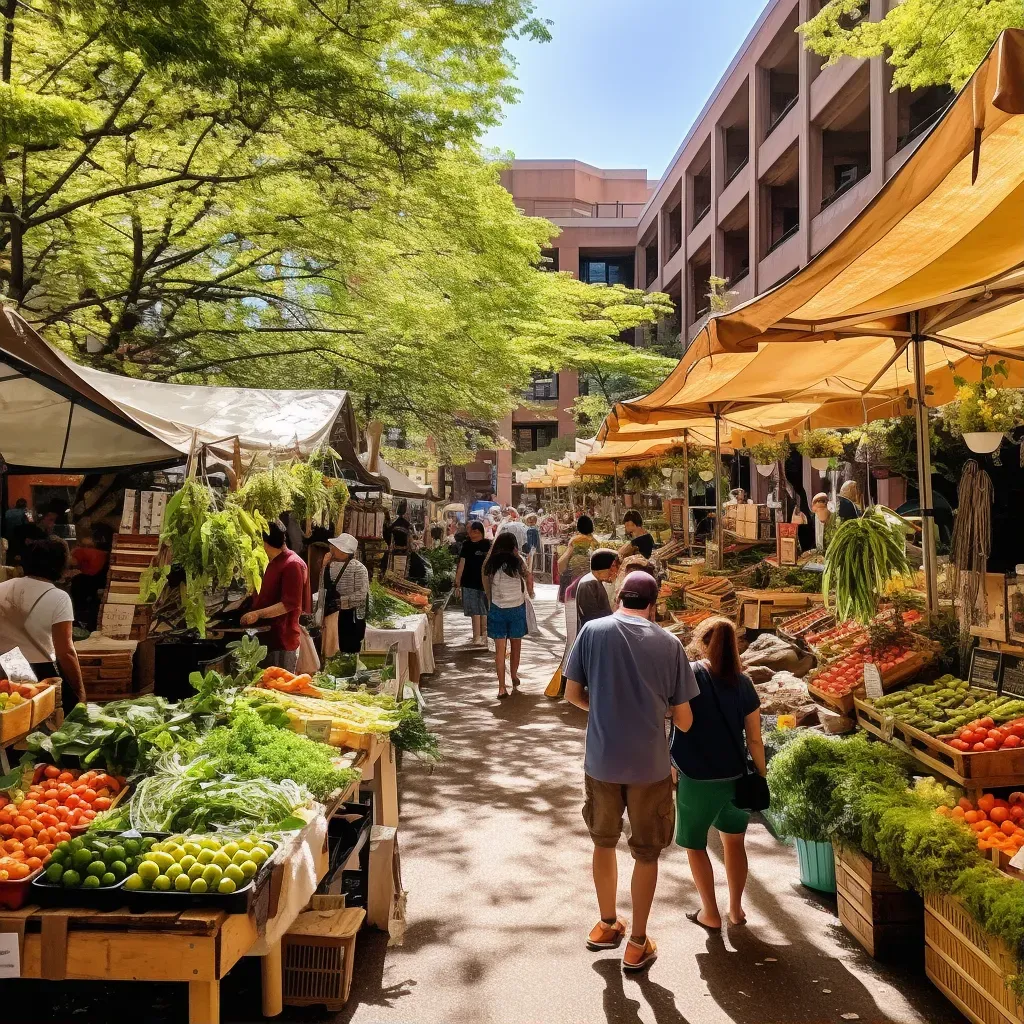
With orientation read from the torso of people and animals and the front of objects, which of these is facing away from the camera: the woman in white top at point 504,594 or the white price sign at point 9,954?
the woman in white top

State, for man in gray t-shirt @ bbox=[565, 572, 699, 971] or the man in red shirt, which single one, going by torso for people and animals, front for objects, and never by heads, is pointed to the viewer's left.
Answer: the man in red shirt

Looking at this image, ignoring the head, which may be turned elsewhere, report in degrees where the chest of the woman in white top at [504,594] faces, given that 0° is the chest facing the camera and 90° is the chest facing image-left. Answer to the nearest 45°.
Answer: approximately 180°

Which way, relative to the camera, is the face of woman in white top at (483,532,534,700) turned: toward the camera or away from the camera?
away from the camera

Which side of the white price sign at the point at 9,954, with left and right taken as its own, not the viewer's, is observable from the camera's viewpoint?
front

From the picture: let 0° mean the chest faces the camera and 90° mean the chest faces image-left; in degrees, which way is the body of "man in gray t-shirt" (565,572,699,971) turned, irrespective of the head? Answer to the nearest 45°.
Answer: approximately 180°

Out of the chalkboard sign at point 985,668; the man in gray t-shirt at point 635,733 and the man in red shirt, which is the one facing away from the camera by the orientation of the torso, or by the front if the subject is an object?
the man in gray t-shirt

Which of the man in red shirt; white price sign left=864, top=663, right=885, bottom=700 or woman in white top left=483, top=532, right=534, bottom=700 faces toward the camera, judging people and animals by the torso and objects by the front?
the white price sign

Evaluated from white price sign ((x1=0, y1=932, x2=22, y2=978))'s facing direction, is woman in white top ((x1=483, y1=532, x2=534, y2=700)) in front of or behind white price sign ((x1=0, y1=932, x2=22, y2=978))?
behind

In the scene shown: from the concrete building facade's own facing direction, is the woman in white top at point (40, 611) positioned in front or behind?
in front

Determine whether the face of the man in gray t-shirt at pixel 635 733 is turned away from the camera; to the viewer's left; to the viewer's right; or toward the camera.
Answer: away from the camera

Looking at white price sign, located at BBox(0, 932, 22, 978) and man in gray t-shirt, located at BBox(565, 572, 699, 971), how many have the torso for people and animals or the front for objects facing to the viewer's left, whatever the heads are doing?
0

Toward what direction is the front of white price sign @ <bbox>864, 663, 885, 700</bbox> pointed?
toward the camera

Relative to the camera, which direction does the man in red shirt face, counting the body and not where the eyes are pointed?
to the viewer's left

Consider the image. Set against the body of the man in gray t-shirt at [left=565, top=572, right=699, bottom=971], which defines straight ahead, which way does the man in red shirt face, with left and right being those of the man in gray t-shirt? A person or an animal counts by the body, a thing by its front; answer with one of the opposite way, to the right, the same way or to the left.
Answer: to the left

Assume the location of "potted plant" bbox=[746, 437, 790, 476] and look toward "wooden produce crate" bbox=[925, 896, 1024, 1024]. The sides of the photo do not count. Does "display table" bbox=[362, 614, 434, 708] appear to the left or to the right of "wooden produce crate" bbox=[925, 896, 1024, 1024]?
right
